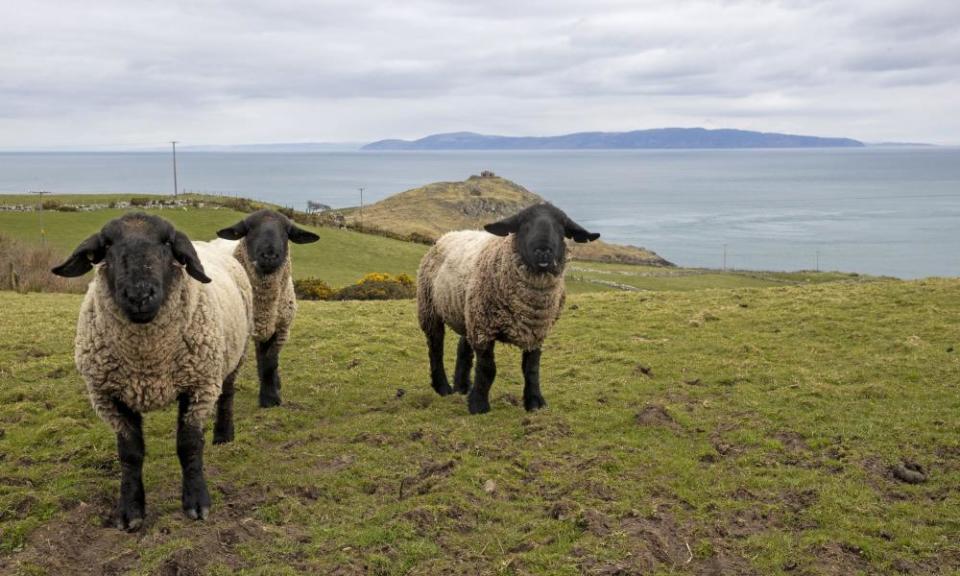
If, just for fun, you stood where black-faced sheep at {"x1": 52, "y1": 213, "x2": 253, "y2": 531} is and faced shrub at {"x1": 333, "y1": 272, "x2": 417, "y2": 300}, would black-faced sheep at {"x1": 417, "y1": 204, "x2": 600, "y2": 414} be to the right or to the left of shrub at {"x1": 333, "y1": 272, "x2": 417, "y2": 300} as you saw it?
right

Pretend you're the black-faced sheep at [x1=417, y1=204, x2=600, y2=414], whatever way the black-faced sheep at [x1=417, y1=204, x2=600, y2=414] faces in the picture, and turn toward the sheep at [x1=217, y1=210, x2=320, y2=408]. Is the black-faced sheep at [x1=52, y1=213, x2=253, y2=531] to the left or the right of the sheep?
left

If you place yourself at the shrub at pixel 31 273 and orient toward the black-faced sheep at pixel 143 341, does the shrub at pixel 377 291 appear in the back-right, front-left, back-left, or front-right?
front-left

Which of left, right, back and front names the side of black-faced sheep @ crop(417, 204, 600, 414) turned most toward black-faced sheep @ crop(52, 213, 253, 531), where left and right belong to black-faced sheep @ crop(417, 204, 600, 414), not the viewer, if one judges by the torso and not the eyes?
right

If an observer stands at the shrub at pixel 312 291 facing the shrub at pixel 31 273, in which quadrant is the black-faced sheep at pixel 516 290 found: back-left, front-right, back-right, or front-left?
back-left

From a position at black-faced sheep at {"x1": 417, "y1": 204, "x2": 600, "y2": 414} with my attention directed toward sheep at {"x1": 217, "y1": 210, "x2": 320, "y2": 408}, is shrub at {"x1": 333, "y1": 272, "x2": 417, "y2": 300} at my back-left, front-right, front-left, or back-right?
front-right

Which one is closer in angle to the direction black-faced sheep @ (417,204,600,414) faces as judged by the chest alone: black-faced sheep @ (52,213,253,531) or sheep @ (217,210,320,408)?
the black-faced sheep

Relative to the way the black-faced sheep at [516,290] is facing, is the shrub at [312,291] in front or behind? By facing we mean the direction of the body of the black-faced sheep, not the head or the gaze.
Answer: behind

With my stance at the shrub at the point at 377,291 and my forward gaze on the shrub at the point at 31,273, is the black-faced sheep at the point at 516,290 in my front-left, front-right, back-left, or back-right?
back-left

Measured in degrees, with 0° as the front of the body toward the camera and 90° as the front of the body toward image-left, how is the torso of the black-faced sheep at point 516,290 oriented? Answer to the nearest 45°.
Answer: approximately 315°

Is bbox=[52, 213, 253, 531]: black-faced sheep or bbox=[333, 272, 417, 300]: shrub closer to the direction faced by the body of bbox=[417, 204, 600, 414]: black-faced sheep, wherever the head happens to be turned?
the black-faced sheep

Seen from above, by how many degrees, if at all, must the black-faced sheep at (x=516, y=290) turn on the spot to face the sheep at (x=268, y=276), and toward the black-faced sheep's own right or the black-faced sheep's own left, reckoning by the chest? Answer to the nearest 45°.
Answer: approximately 135° to the black-faced sheep's own right

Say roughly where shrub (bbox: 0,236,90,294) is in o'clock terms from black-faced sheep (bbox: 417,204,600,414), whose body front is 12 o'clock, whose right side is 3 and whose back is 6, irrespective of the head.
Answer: The shrub is roughly at 6 o'clock from the black-faced sheep.

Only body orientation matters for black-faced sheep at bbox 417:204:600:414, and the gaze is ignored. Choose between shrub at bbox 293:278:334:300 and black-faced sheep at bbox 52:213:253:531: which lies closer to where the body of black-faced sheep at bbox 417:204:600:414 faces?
the black-faced sheep
